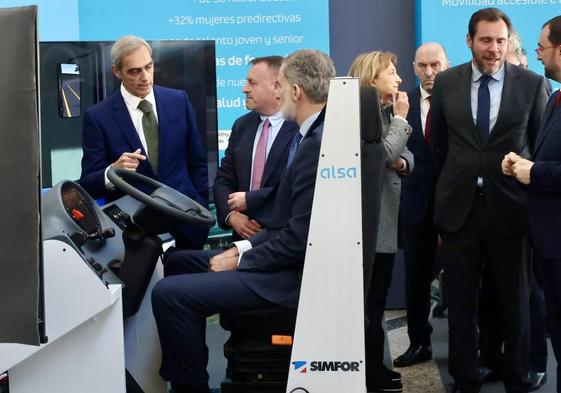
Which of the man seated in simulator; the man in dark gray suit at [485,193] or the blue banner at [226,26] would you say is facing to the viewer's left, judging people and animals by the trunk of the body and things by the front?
the man seated in simulator

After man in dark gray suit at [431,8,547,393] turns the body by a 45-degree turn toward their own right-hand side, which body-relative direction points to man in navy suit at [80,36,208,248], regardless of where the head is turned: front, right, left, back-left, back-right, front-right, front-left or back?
front-right

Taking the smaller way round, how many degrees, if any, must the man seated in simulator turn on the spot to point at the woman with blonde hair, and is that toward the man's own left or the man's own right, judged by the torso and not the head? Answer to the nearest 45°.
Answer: approximately 135° to the man's own right

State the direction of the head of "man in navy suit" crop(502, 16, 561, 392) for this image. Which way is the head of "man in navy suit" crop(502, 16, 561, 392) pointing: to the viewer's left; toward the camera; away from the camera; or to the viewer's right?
to the viewer's left

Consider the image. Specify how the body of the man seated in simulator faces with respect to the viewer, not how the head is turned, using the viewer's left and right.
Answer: facing to the left of the viewer
